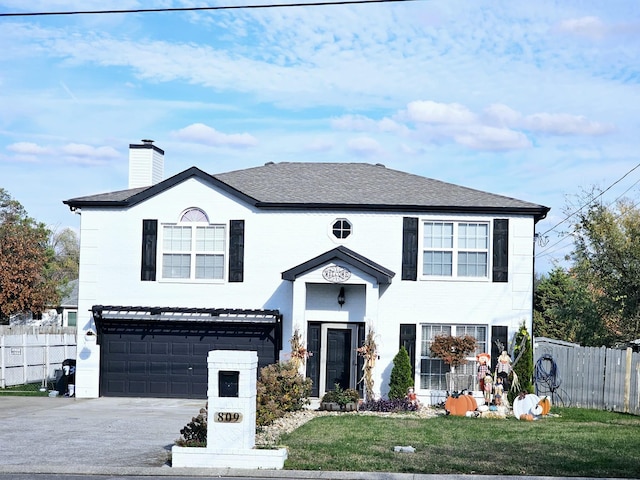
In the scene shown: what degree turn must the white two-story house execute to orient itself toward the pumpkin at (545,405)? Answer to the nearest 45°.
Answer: approximately 45° to its left

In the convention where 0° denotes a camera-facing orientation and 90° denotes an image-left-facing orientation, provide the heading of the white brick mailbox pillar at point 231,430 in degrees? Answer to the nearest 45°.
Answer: approximately 0°

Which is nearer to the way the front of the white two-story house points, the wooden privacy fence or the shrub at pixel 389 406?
the shrub

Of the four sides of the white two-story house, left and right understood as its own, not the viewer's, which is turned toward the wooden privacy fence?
left

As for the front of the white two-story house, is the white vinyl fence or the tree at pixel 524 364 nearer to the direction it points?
the tree

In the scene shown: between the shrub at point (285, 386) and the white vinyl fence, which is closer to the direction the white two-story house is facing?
the shrub

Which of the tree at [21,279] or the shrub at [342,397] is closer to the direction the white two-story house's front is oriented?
the shrub

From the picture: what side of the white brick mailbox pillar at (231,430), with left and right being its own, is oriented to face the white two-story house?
back

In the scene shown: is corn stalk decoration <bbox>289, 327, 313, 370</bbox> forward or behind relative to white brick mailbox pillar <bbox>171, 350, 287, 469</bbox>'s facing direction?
behind

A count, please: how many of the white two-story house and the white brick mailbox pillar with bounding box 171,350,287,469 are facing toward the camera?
2

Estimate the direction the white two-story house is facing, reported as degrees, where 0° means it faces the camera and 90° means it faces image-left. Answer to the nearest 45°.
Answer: approximately 0°

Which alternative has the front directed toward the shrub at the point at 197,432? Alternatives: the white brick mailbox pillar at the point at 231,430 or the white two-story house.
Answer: the white two-story house

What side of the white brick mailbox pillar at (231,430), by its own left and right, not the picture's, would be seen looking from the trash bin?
back

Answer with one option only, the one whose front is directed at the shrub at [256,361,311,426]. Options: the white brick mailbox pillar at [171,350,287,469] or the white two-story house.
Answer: the white two-story house

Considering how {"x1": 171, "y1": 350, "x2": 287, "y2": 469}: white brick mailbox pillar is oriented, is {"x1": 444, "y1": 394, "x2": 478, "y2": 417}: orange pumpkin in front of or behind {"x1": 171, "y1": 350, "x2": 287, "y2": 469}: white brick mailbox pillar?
behind
